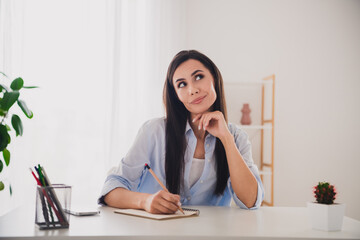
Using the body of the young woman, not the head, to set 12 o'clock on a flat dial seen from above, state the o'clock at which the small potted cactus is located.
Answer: The small potted cactus is roughly at 11 o'clock from the young woman.

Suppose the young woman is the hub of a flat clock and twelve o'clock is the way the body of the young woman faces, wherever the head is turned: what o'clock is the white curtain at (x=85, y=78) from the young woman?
The white curtain is roughly at 5 o'clock from the young woman.

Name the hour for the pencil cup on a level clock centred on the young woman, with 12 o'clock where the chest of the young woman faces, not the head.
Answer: The pencil cup is roughly at 1 o'clock from the young woman.

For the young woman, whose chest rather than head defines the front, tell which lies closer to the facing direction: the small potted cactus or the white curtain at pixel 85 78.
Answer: the small potted cactus

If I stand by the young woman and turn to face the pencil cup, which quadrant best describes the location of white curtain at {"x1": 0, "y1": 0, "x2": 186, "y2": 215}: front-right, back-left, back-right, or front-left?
back-right

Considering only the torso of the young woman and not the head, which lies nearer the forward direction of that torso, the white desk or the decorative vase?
the white desk

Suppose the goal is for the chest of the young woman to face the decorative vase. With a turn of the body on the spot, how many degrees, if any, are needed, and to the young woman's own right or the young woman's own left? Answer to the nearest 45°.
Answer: approximately 180°

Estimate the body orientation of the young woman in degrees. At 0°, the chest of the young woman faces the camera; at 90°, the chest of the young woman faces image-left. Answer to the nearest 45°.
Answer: approximately 0°
